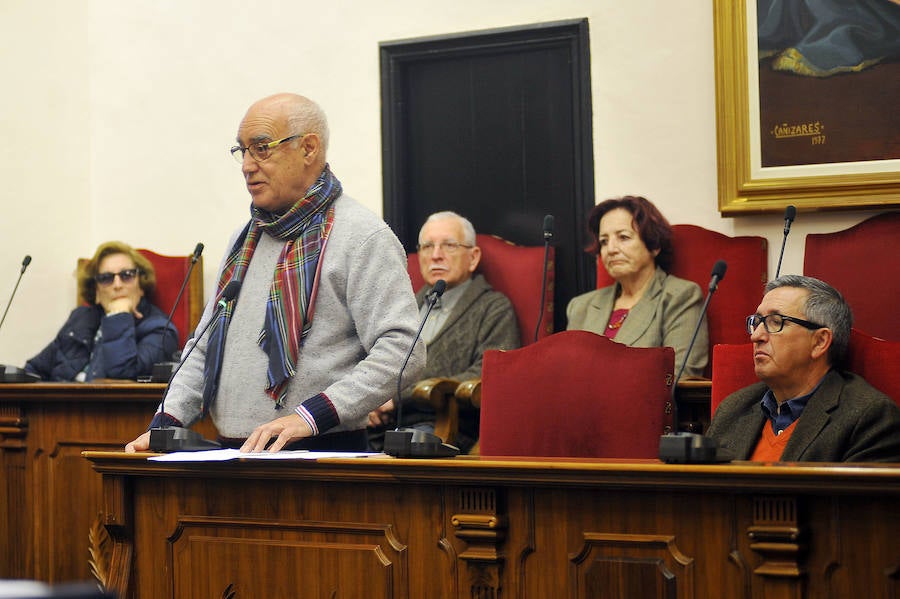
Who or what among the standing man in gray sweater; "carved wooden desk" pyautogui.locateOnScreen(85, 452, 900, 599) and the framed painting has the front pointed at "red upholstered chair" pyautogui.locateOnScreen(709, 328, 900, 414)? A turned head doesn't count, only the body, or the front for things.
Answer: the framed painting

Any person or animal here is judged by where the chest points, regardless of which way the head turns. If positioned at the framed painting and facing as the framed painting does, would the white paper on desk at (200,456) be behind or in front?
in front

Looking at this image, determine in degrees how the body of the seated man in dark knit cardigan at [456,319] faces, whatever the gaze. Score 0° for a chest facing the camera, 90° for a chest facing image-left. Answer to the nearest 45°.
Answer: approximately 45°

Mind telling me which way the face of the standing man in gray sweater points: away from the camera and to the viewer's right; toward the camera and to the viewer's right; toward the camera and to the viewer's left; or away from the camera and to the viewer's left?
toward the camera and to the viewer's left

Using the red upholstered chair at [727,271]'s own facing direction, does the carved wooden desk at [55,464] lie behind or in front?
in front

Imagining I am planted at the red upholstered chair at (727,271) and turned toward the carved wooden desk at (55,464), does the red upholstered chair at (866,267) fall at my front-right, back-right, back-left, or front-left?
back-left

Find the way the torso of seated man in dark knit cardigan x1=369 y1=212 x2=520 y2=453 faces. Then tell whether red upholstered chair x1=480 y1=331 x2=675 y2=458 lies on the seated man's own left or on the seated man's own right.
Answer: on the seated man's own left

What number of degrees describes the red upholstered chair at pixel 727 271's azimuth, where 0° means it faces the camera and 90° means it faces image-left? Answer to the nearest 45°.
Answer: approximately 45°

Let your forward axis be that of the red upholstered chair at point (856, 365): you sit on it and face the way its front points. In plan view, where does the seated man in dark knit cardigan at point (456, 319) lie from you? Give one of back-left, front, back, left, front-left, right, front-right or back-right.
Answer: back-right
